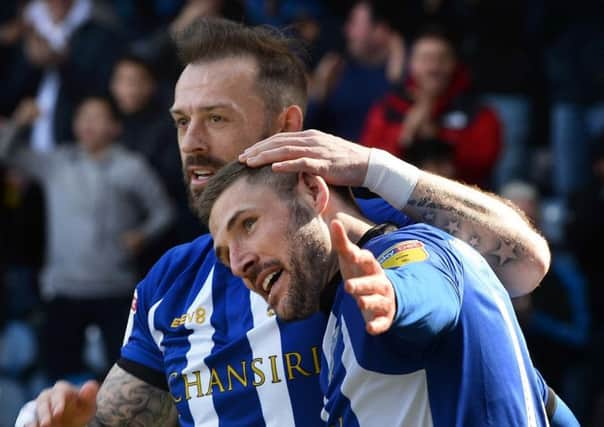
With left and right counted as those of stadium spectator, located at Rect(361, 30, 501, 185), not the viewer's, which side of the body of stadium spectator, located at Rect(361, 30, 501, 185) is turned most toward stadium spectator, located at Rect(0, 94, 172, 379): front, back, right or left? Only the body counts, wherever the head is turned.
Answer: right

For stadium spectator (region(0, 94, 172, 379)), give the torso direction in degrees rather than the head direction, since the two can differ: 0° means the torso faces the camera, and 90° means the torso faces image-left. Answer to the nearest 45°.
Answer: approximately 0°

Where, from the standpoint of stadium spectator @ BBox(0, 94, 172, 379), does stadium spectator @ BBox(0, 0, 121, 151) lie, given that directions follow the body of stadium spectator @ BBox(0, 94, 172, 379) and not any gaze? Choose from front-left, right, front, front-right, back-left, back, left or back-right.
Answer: back

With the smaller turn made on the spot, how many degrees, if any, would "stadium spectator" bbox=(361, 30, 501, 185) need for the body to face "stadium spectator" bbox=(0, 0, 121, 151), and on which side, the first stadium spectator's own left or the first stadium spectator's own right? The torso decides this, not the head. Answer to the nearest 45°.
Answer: approximately 135° to the first stadium spectator's own right

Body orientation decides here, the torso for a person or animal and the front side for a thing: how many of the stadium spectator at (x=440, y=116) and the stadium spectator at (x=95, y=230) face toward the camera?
2
